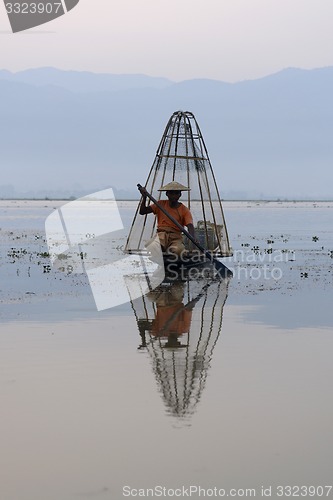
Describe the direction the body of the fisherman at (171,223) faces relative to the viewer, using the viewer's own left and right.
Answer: facing the viewer
